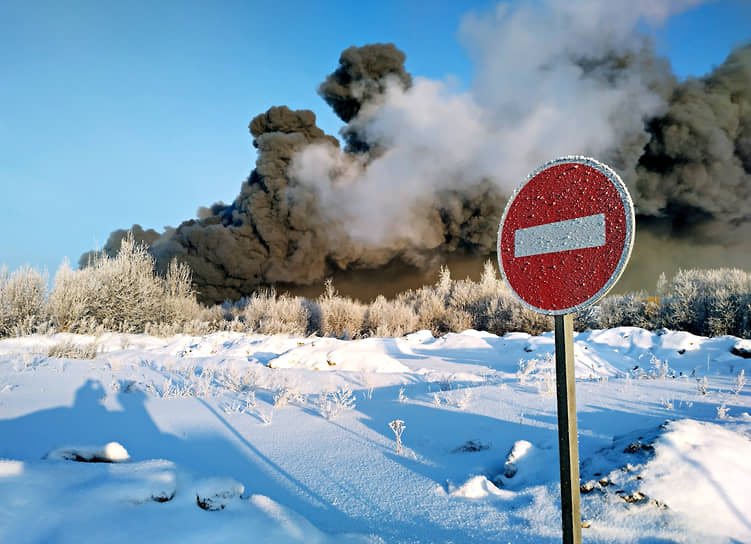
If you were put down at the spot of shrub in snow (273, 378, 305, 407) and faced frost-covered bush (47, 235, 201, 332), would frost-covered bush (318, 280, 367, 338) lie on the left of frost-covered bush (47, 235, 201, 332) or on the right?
right

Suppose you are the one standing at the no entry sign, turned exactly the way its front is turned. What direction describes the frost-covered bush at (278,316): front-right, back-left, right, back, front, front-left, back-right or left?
right

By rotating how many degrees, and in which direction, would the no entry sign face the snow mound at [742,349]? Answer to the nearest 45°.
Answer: approximately 135° to its right

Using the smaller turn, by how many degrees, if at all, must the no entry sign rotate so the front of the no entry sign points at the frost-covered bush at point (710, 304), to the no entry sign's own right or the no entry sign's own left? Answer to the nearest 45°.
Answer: approximately 135° to the no entry sign's own right

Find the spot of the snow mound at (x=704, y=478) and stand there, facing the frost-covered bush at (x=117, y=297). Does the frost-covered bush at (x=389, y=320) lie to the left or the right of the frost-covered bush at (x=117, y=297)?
right

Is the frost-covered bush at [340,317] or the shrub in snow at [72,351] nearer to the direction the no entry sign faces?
the shrub in snow

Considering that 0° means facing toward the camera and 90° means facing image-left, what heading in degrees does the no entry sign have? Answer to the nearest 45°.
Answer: approximately 45°

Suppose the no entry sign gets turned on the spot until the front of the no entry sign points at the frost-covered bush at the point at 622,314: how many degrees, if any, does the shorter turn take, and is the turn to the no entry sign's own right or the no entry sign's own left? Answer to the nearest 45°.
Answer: approximately 135° to the no entry sign's own right

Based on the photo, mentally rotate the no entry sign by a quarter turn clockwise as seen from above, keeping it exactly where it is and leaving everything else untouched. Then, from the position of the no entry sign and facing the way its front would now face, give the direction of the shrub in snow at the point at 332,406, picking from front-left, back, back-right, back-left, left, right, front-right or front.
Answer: front
